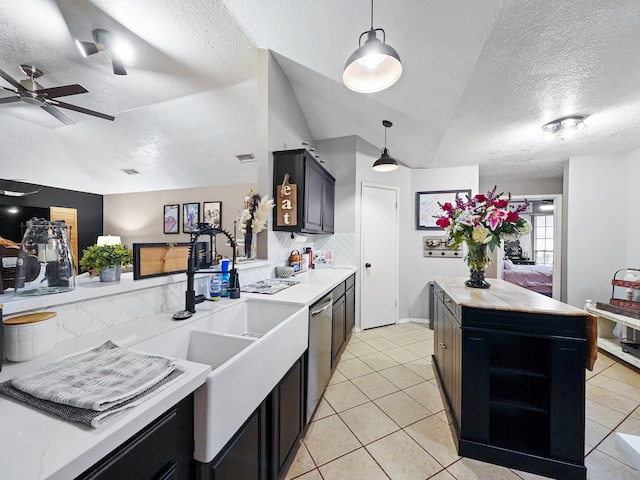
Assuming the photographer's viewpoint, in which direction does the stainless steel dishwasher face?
facing to the right of the viewer

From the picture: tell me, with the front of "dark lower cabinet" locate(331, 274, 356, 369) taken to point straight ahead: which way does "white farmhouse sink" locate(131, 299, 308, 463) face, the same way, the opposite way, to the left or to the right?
the same way

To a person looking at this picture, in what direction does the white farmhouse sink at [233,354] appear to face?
facing the viewer and to the right of the viewer

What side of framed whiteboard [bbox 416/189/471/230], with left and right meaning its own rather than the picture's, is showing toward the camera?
front

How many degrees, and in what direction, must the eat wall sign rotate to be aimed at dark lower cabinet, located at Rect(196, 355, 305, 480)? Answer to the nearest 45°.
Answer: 0° — it already faces it

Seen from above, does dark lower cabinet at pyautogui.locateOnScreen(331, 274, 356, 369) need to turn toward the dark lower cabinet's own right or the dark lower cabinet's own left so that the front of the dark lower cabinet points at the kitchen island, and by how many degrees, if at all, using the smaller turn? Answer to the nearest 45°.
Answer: approximately 45° to the dark lower cabinet's own right

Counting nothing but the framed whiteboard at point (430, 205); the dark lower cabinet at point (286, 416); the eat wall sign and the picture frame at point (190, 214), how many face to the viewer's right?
1

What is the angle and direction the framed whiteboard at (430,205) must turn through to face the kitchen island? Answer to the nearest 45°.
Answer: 0° — it already faces it

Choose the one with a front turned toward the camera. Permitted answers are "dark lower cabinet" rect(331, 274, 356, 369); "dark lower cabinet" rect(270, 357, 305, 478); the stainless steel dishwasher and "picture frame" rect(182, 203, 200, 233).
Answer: the picture frame

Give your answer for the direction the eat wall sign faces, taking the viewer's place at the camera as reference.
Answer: facing the viewer

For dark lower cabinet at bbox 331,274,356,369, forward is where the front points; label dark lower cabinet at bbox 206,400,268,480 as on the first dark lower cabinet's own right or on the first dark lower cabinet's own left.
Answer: on the first dark lower cabinet's own right

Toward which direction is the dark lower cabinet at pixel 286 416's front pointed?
to the viewer's right

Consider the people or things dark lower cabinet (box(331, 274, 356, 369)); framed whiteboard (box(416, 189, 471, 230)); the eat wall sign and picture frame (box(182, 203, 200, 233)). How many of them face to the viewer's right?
1

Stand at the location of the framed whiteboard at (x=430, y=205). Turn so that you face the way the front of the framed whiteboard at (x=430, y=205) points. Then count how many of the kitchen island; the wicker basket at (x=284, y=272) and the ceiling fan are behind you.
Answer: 0

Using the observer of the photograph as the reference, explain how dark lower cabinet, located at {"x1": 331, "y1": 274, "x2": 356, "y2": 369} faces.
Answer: facing to the right of the viewer
